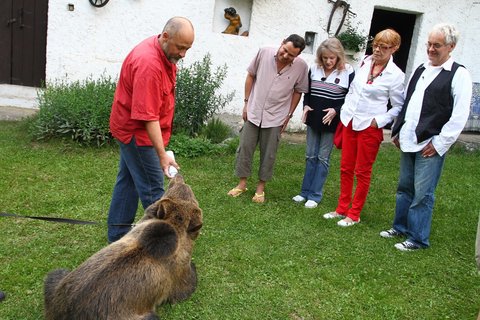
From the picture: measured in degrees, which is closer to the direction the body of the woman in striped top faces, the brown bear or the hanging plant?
the brown bear

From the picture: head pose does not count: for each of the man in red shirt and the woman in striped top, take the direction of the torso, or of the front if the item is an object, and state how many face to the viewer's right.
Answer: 1

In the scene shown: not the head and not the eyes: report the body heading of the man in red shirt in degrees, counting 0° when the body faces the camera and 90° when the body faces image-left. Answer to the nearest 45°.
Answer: approximately 270°

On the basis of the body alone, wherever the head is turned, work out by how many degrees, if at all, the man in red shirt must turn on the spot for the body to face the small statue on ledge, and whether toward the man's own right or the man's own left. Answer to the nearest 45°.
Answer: approximately 90° to the man's own left

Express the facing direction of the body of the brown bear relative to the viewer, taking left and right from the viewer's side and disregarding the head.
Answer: facing away from the viewer and to the right of the viewer

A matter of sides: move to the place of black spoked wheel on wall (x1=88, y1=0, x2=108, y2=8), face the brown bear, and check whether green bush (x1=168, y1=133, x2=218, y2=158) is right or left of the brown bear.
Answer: left

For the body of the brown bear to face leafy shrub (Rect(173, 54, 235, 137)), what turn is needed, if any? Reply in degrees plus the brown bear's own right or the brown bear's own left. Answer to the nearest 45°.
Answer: approximately 45° to the brown bear's own left

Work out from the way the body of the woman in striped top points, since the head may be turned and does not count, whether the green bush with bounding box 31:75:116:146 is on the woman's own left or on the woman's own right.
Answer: on the woman's own right

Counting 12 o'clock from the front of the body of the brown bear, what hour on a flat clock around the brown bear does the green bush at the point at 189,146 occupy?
The green bush is roughly at 11 o'clock from the brown bear.

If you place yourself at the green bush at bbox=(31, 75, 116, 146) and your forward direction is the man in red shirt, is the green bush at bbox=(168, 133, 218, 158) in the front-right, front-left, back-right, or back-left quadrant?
front-left

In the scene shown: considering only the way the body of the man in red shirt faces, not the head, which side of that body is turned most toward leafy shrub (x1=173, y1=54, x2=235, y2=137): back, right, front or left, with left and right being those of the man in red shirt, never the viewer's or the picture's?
left

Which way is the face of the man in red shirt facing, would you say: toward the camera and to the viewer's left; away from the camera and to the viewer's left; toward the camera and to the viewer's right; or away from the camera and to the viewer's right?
toward the camera and to the viewer's right

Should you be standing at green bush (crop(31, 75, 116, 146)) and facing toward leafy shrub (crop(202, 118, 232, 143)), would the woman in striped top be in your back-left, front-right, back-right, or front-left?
front-right

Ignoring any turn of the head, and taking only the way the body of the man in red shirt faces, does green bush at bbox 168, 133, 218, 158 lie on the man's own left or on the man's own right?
on the man's own left

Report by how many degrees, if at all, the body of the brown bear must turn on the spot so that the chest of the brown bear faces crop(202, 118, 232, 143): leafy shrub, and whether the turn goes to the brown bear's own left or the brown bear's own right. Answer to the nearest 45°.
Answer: approximately 45° to the brown bear's own left

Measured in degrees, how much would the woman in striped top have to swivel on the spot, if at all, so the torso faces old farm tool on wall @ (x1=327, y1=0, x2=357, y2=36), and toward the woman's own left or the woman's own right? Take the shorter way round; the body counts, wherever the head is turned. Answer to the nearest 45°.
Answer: approximately 135° to the woman's own right

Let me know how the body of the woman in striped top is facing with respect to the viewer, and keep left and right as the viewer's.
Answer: facing the viewer and to the left of the viewer

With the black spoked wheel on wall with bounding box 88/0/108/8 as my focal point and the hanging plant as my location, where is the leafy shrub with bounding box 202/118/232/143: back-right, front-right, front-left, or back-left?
front-left
